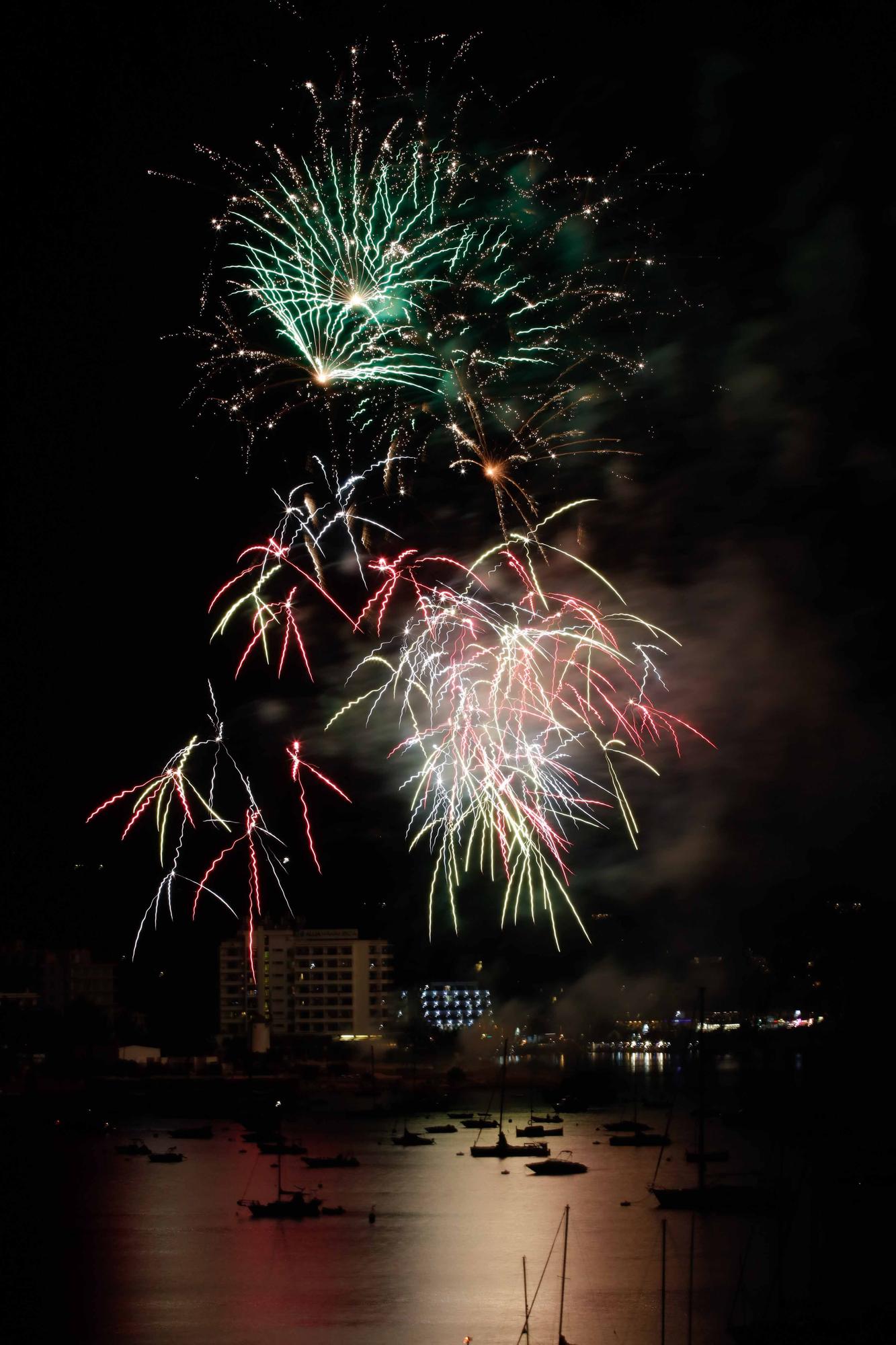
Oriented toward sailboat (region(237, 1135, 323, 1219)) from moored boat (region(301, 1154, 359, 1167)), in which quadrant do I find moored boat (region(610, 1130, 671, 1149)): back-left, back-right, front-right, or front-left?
back-left

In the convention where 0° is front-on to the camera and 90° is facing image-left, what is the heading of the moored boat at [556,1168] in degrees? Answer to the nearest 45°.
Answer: approximately 90°

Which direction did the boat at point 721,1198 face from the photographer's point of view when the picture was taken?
facing to the left of the viewer

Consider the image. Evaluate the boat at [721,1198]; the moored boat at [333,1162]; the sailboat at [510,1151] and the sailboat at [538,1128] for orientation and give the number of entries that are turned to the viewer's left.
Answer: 4

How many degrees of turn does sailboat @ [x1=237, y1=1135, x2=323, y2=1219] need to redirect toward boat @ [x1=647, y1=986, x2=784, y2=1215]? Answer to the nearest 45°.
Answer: approximately 180°

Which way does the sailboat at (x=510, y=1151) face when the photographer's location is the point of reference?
facing to the left of the viewer

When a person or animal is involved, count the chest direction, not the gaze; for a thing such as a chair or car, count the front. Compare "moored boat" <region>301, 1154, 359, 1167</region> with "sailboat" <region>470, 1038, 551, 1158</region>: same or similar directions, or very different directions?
same or similar directions

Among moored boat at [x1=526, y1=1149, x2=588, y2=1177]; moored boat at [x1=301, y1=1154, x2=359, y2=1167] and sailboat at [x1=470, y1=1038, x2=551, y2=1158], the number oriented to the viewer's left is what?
3

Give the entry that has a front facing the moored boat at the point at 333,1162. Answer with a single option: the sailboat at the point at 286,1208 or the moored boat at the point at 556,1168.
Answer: the moored boat at the point at 556,1168

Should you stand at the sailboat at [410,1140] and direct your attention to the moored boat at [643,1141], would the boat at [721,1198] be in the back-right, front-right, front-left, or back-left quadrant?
front-right
